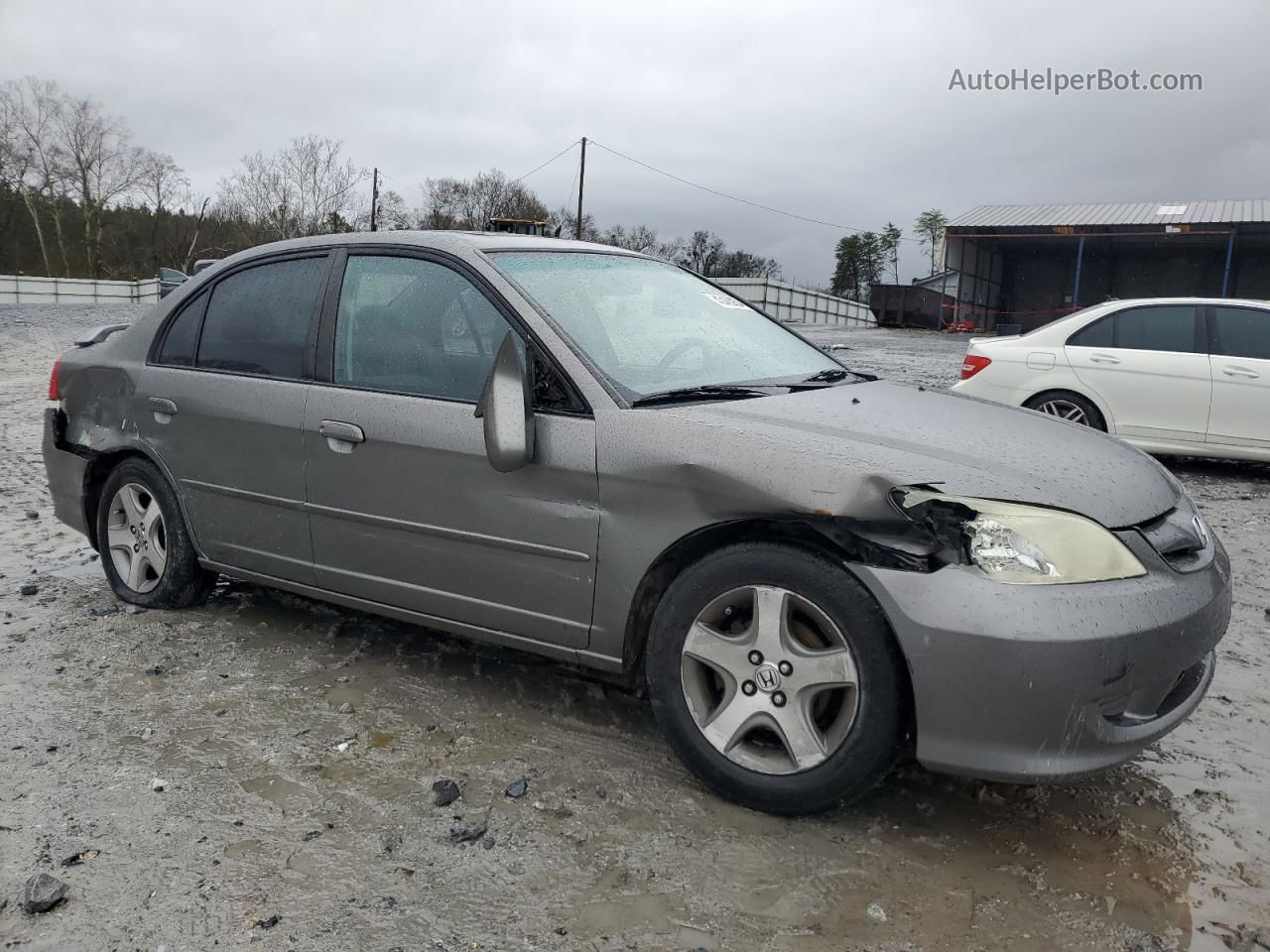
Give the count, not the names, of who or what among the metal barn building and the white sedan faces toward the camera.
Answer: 1

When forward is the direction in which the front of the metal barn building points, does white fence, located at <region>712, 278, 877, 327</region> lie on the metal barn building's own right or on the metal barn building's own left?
on the metal barn building's own right

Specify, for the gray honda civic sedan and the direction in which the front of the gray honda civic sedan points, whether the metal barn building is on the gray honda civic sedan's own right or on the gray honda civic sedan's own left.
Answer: on the gray honda civic sedan's own left

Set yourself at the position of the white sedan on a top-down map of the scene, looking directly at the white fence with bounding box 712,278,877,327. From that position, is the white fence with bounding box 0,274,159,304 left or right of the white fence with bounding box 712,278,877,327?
left

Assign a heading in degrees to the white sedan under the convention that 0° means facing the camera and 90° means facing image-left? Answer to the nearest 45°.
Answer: approximately 270°

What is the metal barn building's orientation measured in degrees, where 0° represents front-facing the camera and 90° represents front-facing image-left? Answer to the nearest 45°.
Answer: approximately 0°

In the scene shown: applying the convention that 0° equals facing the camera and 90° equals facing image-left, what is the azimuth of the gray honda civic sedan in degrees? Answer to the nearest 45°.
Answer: approximately 315°

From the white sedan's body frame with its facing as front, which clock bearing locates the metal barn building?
The metal barn building is roughly at 9 o'clock from the white sedan.

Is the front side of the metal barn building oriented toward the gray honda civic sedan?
yes

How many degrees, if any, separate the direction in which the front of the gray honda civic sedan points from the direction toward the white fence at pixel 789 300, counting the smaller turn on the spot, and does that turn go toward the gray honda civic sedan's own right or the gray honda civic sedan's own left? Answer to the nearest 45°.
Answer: approximately 135° to the gray honda civic sedan's own left
